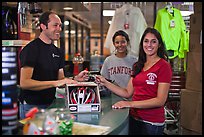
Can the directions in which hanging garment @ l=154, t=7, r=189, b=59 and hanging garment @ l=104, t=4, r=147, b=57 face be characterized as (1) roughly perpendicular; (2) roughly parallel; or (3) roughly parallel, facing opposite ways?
roughly parallel

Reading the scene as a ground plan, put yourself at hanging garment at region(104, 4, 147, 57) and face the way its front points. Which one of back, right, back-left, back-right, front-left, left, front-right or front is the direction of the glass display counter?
front

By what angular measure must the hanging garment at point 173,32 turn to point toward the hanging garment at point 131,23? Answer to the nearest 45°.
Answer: approximately 90° to its right

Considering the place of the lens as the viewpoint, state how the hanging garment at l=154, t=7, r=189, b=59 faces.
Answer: facing the viewer

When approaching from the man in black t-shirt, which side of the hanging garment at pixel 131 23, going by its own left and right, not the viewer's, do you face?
front

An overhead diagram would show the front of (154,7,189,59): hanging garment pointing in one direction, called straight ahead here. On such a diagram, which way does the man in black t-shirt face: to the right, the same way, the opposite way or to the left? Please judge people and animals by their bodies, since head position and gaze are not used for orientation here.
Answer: to the left

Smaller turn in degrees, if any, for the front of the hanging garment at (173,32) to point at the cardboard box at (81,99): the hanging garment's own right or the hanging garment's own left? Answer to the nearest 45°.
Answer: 0° — it already faces it

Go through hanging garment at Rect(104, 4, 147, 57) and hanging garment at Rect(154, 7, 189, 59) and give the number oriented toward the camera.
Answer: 2

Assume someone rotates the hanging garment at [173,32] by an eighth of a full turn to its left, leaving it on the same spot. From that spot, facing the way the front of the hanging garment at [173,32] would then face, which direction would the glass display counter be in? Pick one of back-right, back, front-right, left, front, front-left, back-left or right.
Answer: front-right

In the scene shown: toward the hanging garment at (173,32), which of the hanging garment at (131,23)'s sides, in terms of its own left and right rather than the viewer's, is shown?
left

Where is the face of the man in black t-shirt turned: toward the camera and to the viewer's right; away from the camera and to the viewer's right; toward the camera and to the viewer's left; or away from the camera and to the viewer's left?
toward the camera and to the viewer's right

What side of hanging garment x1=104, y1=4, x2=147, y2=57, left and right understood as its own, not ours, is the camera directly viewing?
front

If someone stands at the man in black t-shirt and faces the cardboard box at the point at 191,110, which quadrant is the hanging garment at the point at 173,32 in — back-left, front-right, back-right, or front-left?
front-left

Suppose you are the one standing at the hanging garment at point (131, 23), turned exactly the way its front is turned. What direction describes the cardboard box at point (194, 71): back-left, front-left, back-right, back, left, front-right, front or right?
front-left

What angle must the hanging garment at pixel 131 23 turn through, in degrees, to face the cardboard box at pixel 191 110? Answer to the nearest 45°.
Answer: approximately 45° to its left
